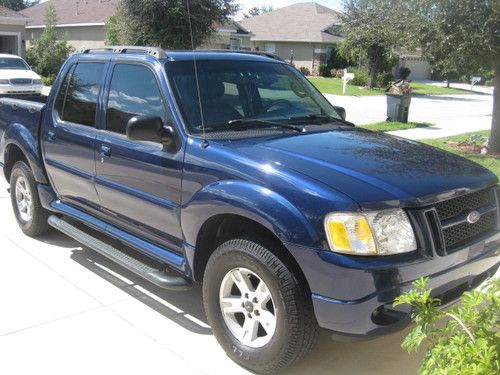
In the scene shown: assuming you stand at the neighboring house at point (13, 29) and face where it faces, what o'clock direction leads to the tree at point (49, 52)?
The tree is roughly at 11 o'clock from the neighboring house.

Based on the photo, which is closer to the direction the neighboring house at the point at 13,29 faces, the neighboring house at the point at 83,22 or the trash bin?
the trash bin

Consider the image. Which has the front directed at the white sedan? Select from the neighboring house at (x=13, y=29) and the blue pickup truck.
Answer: the neighboring house

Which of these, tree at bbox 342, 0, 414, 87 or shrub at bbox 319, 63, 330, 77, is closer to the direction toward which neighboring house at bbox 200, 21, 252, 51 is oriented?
the tree

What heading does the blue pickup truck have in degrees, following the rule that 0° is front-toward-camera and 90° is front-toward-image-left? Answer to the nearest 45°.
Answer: approximately 315°

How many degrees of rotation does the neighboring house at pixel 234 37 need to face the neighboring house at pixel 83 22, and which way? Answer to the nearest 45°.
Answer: approximately 90° to its right

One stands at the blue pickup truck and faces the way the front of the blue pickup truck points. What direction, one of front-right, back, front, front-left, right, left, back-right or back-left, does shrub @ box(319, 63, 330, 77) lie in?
back-left

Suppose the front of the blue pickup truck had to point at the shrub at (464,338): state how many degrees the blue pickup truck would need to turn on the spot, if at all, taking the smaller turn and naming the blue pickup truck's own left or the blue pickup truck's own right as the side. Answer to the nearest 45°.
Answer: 0° — it already faces it

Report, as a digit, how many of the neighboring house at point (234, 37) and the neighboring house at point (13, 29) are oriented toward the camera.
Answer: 2

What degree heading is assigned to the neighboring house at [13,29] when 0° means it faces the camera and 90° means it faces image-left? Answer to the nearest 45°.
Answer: approximately 0°
